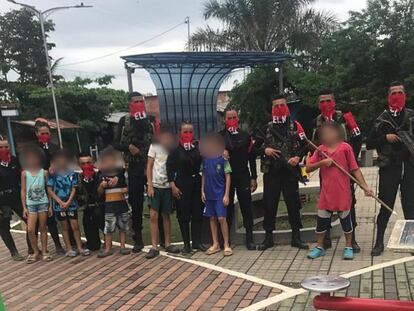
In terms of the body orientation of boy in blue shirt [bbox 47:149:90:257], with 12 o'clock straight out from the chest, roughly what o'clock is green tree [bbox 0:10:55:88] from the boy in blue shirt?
The green tree is roughly at 6 o'clock from the boy in blue shirt.

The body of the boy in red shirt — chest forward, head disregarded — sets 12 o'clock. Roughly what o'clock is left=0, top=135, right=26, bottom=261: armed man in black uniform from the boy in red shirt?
The armed man in black uniform is roughly at 3 o'clock from the boy in red shirt.

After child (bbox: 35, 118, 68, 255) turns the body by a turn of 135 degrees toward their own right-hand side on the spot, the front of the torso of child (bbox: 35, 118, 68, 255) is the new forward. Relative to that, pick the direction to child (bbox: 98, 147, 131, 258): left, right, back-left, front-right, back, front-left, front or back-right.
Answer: back

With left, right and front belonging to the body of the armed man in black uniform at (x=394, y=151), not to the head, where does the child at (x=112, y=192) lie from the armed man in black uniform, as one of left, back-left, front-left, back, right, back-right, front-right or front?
right

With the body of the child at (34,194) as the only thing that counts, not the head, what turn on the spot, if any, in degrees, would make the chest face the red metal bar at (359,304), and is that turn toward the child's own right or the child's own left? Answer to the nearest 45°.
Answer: approximately 45° to the child's own left

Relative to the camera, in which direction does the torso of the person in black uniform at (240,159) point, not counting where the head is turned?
toward the camera

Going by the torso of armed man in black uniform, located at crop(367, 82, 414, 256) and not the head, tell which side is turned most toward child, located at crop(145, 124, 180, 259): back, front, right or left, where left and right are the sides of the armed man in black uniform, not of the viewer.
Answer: right

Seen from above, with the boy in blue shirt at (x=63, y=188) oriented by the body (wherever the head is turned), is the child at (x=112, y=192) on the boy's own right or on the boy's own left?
on the boy's own left

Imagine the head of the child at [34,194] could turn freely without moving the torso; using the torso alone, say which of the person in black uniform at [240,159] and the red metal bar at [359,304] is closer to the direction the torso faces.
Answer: the red metal bar

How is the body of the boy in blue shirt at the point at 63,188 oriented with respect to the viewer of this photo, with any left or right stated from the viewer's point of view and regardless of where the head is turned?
facing the viewer

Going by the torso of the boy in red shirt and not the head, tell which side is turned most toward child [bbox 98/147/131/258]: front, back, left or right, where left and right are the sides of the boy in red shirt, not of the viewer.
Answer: right

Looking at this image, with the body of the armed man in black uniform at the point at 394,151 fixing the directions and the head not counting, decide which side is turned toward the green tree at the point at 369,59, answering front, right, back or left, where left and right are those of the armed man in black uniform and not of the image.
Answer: back

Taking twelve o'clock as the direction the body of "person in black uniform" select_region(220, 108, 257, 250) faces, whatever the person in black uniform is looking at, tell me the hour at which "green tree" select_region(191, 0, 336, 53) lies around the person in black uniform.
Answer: The green tree is roughly at 6 o'clock from the person in black uniform.
